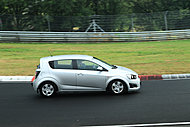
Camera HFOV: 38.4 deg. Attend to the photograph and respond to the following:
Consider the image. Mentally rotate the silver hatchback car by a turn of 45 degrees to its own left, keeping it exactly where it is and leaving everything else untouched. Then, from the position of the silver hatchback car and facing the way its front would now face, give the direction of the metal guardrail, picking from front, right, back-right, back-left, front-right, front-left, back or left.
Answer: front-left

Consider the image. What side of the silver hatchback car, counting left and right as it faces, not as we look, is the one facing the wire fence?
left

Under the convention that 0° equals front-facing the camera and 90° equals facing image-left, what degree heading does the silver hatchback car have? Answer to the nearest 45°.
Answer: approximately 270°
